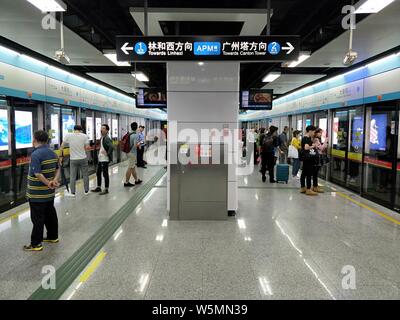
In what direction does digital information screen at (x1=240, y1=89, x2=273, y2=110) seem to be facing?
toward the camera

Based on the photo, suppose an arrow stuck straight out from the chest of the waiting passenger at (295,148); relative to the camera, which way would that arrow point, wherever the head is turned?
to the viewer's right

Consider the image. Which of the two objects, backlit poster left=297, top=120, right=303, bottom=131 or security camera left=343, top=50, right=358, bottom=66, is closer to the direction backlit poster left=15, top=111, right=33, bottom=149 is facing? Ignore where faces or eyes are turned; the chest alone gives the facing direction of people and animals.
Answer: the security camera

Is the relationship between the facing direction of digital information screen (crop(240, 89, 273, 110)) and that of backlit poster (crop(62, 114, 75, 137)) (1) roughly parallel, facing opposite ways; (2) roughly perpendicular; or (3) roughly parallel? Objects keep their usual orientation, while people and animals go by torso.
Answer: roughly perpendicular

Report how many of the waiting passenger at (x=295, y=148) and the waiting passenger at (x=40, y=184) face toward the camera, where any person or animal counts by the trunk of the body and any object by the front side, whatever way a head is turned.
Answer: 0

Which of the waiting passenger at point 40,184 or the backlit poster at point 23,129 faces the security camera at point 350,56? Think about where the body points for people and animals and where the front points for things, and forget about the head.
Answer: the backlit poster

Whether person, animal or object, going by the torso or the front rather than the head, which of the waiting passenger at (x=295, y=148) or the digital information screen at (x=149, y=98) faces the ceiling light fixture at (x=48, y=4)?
the digital information screen

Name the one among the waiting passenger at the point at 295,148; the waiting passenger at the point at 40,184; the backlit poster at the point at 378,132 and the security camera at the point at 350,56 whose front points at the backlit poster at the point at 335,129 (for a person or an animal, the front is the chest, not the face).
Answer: the waiting passenger at the point at 295,148

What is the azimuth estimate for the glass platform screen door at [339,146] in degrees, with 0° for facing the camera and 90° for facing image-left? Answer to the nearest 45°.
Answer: approximately 45°

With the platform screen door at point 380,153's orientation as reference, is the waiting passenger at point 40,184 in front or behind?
in front

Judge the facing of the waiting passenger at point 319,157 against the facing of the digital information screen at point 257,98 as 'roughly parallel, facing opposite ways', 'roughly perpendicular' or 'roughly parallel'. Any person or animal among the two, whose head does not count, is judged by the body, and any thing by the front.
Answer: roughly perpendicular

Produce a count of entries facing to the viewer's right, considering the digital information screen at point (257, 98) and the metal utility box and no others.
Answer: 0

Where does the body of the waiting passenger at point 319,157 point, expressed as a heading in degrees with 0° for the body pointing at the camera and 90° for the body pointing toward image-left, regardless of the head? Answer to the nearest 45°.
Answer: approximately 270°

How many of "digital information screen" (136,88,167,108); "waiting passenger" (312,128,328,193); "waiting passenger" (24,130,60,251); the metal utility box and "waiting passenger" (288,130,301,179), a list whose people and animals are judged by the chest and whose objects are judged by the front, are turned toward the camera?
2

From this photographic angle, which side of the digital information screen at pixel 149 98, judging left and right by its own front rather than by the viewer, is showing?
front
